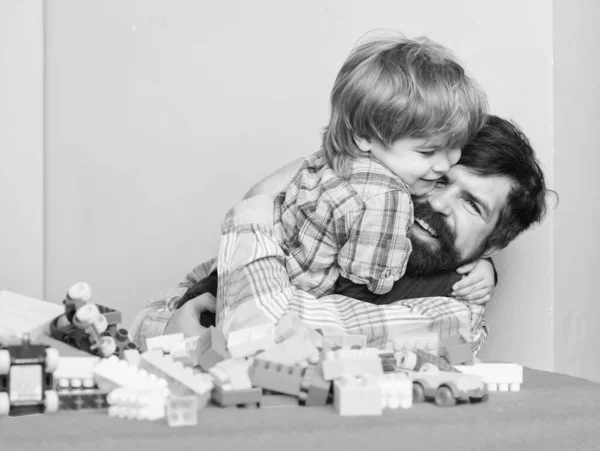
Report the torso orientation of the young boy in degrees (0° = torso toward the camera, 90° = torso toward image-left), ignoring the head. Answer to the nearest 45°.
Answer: approximately 270°
